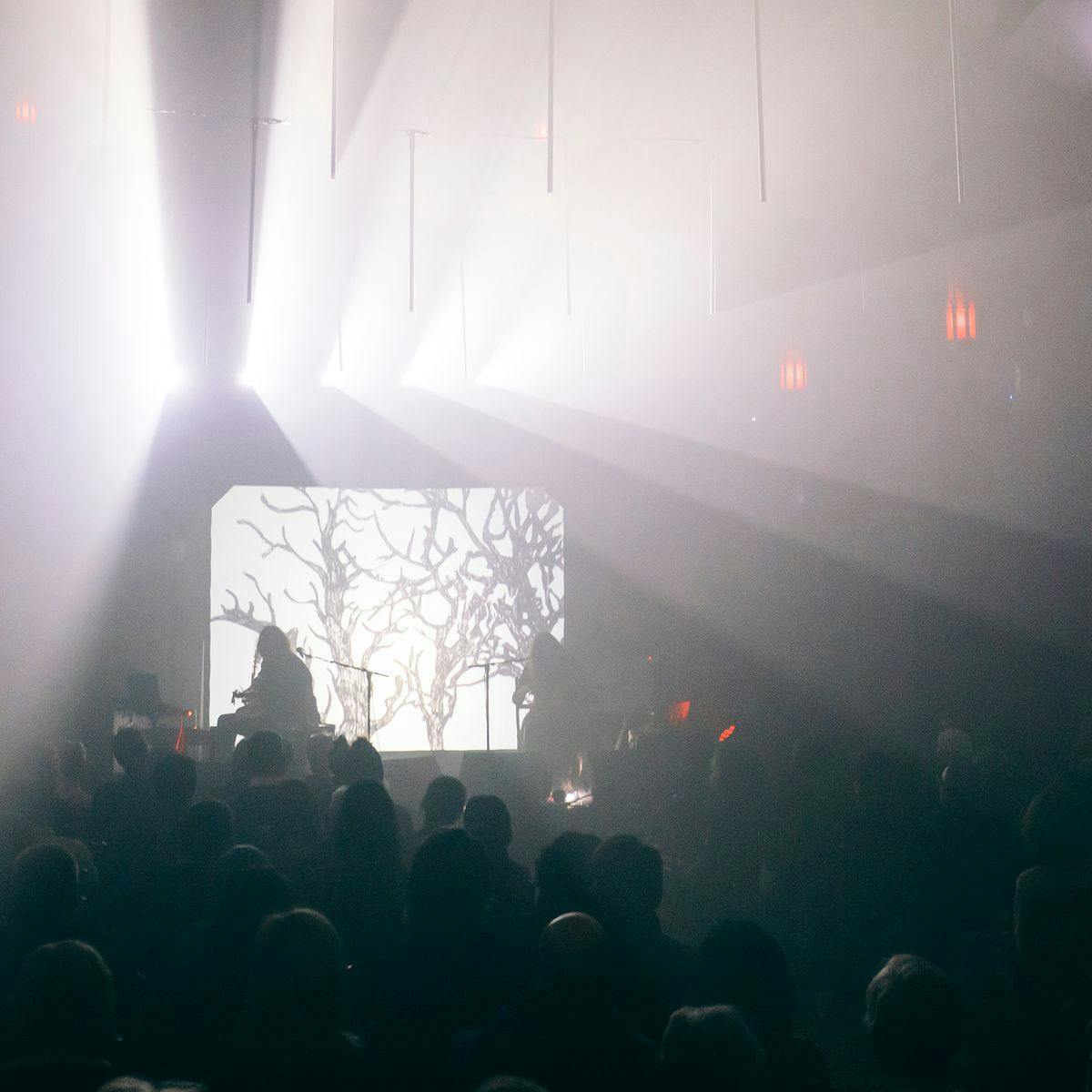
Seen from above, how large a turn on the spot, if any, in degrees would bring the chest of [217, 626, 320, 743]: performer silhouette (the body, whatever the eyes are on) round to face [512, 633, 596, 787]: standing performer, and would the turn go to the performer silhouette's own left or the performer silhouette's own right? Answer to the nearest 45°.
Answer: approximately 180°

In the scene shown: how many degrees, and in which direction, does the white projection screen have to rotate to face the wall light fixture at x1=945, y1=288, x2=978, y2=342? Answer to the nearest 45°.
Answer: approximately 45° to its left

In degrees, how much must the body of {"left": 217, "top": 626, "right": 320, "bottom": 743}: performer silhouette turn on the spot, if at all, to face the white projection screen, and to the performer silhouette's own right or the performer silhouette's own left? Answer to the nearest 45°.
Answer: approximately 90° to the performer silhouette's own right

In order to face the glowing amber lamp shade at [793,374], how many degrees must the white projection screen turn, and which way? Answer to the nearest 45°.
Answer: approximately 45° to its left

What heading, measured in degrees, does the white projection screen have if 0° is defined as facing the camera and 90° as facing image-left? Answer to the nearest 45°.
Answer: approximately 0°

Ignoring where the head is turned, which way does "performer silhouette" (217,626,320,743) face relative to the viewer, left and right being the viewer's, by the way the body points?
facing to the left of the viewer
